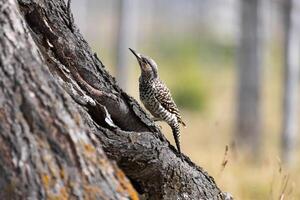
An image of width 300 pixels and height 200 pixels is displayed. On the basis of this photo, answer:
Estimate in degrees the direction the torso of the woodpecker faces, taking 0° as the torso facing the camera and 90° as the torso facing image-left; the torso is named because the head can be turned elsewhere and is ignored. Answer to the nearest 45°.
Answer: approximately 90°

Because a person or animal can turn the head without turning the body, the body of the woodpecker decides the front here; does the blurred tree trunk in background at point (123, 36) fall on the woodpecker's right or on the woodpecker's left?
on the woodpecker's right

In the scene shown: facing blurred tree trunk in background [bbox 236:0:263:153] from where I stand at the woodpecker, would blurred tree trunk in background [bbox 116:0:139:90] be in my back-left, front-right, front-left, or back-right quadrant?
front-left
